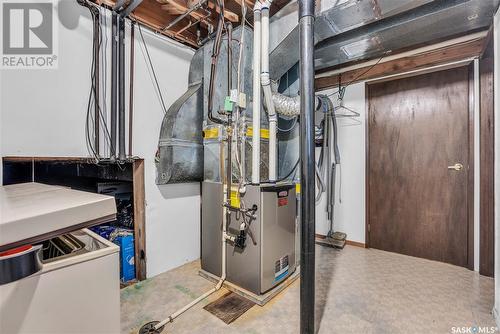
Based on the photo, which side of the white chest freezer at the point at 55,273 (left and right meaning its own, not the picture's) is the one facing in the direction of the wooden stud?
left

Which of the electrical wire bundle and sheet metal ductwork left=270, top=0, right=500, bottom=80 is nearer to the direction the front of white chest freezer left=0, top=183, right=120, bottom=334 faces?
the sheet metal ductwork

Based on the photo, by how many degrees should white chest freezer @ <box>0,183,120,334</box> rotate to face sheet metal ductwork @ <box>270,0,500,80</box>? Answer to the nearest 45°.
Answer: approximately 45° to its left

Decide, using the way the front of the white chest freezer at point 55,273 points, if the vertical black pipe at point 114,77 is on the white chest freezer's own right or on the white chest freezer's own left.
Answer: on the white chest freezer's own left

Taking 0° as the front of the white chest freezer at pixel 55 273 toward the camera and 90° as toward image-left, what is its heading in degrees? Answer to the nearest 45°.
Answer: approximately 315°

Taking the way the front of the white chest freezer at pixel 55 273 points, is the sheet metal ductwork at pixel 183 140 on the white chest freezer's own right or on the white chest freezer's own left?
on the white chest freezer's own left
